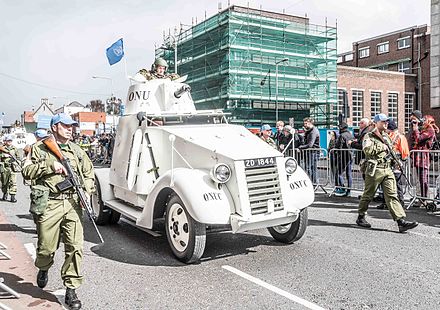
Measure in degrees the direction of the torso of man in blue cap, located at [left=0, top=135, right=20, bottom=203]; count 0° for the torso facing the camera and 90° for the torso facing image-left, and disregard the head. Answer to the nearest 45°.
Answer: approximately 0°

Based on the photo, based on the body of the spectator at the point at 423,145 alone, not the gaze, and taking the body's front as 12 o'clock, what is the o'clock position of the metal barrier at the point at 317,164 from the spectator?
The metal barrier is roughly at 1 o'clock from the spectator.

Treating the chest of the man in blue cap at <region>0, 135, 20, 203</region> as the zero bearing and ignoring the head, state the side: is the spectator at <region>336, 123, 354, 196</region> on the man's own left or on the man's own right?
on the man's own left

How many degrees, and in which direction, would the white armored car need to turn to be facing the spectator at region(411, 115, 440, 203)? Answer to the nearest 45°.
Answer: approximately 90° to its left

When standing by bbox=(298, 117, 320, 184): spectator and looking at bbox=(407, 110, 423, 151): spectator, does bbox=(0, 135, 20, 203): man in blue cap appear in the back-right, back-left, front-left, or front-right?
back-right

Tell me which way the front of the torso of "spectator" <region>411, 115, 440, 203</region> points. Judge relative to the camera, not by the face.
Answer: to the viewer's left

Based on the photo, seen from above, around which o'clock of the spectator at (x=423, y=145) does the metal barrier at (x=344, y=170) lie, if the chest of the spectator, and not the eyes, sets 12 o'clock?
The metal barrier is roughly at 1 o'clock from the spectator.

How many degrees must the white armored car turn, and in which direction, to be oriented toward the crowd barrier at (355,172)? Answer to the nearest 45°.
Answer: approximately 90° to its left
